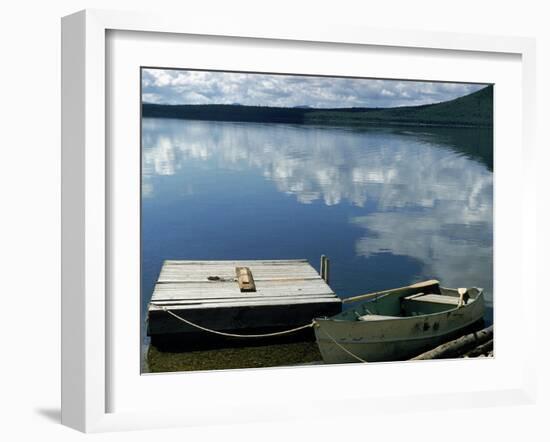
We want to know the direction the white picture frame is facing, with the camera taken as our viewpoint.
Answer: facing the viewer and to the right of the viewer
